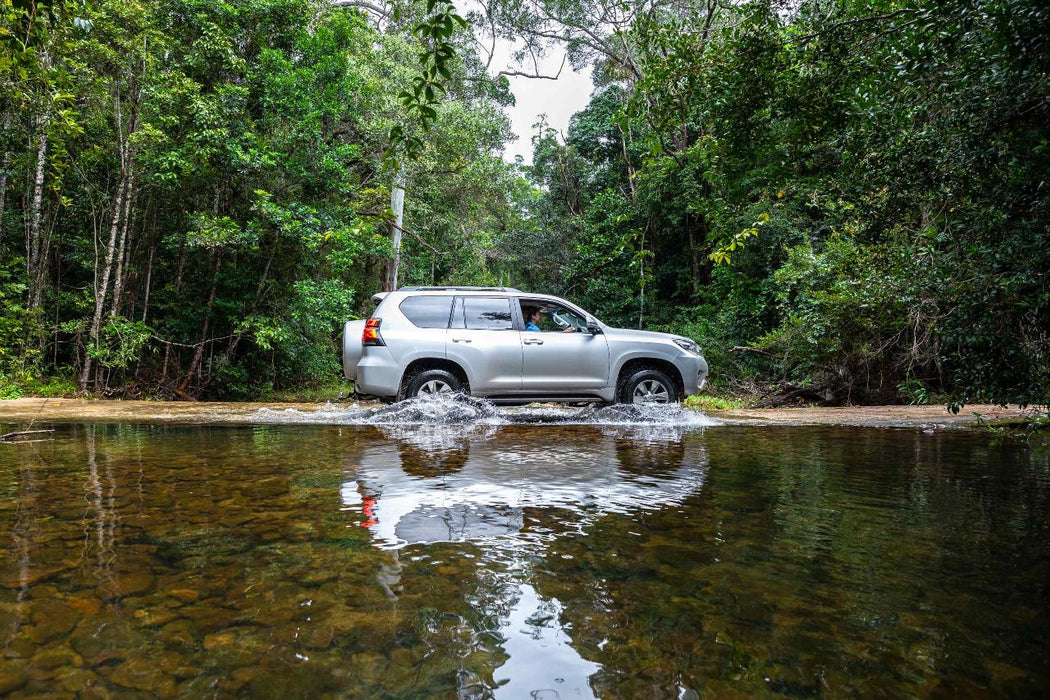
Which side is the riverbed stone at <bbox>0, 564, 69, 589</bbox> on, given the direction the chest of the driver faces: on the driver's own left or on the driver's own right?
on the driver's own right

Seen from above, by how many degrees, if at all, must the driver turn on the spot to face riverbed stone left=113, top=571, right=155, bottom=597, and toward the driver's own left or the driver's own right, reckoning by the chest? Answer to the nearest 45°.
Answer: approximately 90° to the driver's own right

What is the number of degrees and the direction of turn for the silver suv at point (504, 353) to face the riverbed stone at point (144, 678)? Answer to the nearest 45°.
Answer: approximately 90° to its right

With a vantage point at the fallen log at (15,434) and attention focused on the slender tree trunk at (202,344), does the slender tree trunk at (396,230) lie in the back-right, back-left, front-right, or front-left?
front-right

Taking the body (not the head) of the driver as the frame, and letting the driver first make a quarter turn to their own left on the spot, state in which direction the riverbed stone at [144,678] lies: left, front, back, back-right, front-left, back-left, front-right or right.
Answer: back

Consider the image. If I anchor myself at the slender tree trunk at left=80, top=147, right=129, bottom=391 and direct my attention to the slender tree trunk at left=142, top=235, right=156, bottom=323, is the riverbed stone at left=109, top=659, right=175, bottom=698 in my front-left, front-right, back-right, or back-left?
back-right

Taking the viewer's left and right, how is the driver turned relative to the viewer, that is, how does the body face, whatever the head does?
facing to the right of the viewer

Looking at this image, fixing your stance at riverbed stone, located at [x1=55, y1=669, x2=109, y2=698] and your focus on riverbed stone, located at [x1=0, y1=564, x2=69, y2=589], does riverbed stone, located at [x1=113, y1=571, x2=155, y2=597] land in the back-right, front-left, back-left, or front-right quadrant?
front-right

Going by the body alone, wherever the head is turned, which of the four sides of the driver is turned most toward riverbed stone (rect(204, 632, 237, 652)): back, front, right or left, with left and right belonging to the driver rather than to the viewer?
right

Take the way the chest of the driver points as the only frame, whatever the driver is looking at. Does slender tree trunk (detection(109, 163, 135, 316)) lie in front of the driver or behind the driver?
behind

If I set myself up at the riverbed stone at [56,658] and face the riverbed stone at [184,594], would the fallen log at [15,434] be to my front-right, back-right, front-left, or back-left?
front-left

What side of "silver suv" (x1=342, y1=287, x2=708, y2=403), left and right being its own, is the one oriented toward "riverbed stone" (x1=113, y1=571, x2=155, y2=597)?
right

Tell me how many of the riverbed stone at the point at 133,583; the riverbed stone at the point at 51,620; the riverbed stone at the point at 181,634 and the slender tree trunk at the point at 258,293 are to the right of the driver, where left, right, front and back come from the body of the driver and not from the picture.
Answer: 3

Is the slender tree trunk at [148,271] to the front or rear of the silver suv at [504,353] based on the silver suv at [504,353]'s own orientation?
to the rear

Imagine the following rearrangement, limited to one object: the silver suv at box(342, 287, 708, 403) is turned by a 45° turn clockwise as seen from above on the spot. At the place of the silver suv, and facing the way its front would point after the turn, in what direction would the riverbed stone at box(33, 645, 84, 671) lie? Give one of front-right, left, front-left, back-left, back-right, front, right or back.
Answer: front-right

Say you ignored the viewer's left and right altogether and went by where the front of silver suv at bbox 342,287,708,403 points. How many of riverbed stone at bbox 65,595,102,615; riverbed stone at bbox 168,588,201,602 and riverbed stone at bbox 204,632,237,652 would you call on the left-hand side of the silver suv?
0

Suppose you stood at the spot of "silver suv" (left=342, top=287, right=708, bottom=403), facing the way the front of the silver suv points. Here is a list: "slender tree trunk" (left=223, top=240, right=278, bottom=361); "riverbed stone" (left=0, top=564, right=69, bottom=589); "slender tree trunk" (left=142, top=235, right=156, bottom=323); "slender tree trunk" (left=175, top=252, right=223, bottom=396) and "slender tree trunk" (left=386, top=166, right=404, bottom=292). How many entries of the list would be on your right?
1

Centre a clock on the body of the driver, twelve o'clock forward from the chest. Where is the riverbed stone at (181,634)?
The riverbed stone is roughly at 3 o'clock from the driver.

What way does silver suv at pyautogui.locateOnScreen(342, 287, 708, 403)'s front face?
to the viewer's right

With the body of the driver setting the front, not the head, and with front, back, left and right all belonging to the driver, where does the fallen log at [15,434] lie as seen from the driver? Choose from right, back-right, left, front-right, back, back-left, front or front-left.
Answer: back-right
